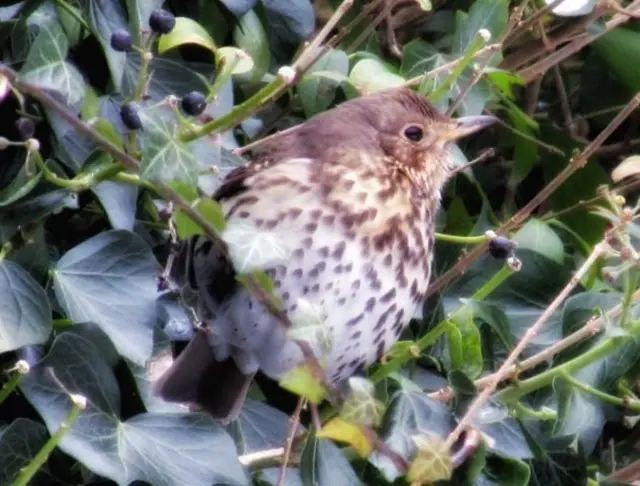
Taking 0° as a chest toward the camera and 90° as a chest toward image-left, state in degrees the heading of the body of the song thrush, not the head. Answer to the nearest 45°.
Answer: approximately 270°

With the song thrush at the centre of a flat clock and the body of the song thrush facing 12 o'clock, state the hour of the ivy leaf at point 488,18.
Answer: The ivy leaf is roughly at 10 o'clock from the song thrush.

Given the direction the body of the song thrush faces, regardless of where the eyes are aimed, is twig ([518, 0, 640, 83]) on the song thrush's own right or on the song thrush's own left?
on the song thrush's own left

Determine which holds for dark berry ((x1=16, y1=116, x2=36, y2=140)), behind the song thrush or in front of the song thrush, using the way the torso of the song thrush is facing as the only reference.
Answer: behind

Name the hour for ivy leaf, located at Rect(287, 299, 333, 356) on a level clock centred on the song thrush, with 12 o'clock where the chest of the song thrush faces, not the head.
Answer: The ivy leaf is roughly at 3 o'clock from the song thrush.
